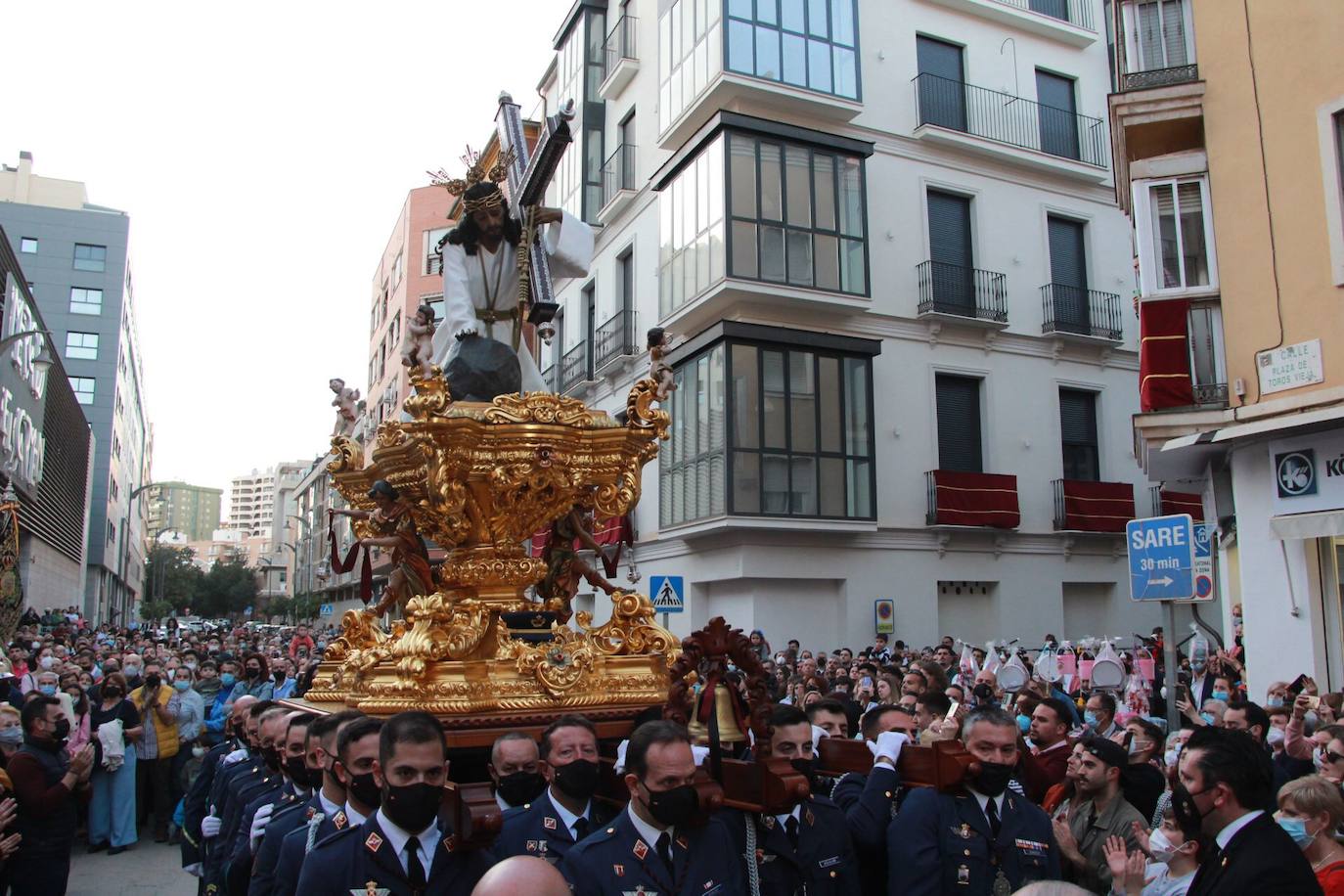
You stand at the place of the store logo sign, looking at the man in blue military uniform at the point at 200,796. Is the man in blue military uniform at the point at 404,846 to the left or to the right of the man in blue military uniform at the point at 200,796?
left

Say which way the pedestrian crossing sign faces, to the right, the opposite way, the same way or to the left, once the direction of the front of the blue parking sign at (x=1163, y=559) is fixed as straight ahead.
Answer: the same way

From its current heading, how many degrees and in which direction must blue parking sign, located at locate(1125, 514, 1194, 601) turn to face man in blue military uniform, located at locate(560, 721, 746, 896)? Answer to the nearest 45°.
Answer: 0° — it already faces them

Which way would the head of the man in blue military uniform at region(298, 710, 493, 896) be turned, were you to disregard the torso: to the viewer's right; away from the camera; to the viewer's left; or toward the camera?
toward the camera

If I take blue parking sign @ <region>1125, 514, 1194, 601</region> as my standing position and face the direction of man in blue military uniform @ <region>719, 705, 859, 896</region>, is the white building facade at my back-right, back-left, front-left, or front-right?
back-right

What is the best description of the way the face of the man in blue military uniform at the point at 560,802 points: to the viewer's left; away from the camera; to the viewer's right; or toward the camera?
toward the camera

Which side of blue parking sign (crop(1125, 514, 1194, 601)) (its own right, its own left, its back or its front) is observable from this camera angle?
front

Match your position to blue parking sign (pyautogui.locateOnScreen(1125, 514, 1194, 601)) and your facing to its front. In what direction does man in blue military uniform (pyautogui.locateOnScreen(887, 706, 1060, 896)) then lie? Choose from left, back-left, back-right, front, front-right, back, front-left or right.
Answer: front

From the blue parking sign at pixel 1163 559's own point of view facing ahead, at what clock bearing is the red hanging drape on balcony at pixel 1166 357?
The red hanging drape on balcony is roughly at 6 o'clock from the blue parking sign.

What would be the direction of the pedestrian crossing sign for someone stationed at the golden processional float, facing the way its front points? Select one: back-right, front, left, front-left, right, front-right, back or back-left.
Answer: back-left

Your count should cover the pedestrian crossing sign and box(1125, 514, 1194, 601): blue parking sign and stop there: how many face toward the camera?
2

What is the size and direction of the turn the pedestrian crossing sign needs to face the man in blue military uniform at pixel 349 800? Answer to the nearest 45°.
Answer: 0° — it already faces them

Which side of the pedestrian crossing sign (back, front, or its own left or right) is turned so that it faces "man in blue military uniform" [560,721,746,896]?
front

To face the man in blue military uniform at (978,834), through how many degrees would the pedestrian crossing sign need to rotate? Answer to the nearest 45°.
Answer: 0° — it already faces them

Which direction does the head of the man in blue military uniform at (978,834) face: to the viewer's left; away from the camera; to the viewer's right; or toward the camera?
toward the camera

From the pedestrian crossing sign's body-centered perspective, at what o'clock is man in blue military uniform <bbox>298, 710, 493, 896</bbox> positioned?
The man in blue military uniform is roughly at 12 o'clock from the pedestrian crossing sign.

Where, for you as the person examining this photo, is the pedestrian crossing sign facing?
facing the viewer

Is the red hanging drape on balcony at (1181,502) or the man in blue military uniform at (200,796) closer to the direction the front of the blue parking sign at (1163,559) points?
the man in blue military uniform
